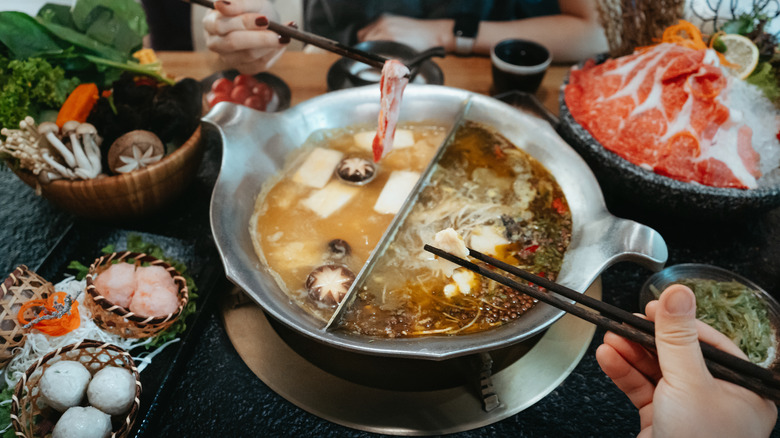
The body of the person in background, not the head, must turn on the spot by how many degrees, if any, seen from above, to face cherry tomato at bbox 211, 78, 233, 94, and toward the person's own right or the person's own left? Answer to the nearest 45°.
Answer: approximately 45° to the person's own right

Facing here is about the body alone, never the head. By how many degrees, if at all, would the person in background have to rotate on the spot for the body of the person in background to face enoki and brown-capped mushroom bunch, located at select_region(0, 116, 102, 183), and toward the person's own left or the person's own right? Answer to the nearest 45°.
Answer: approximately 45° to the person's own right

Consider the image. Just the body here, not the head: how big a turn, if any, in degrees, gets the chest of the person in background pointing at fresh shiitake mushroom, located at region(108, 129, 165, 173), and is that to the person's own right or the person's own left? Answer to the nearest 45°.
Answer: approximately 45° to the person's own right

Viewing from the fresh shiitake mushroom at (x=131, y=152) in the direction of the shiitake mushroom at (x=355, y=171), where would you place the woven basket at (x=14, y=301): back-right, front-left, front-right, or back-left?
back-right

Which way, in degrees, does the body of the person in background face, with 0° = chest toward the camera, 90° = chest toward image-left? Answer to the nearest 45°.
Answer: approximately 0°
